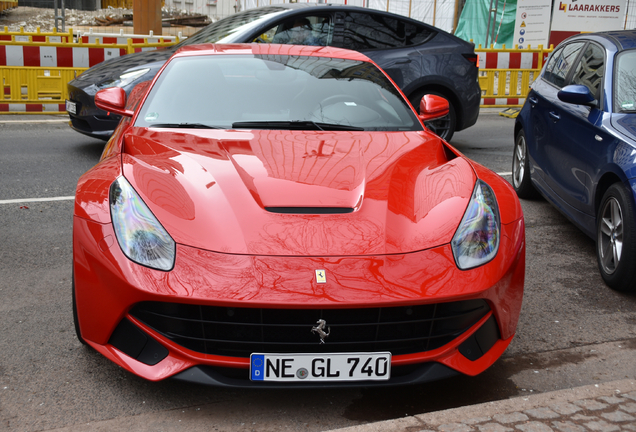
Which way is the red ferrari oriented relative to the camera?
toward the camera

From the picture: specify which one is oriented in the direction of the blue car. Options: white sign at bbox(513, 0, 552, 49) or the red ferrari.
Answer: the white sign

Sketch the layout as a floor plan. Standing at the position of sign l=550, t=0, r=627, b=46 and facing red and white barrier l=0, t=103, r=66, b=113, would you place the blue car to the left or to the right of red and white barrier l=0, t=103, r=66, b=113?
left

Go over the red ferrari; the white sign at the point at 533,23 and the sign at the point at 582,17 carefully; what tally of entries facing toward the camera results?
3

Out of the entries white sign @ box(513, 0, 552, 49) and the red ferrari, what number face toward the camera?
2

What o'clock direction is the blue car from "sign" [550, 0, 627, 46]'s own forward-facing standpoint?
The blue car is roughly at 12 o'clock from the sign.

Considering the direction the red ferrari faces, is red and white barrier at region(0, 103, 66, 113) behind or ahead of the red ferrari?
behind

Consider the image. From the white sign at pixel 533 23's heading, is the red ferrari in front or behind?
in front

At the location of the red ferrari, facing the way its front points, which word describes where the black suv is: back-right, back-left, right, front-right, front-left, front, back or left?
back

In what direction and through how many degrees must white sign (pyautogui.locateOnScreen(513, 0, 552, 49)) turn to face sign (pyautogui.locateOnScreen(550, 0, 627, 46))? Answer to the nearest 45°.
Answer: approximately 90° to its left
